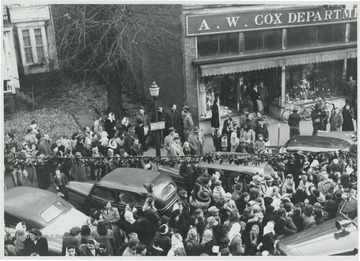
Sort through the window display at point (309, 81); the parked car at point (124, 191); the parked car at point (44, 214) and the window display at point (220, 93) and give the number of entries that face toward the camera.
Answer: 2

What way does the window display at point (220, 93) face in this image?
toward the camera

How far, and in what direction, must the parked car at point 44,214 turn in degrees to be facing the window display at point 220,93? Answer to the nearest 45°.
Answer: approximately 135° to its right

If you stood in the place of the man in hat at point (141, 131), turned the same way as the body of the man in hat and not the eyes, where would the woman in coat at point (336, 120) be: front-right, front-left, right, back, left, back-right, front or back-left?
front-left

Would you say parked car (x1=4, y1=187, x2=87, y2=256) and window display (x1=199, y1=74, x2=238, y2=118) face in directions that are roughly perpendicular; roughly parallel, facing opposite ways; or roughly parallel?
roughly perpendicular

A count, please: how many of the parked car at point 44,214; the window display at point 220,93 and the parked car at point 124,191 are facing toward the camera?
1

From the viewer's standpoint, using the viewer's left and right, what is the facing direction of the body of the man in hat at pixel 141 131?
facing the viewer and to the right of the viewer

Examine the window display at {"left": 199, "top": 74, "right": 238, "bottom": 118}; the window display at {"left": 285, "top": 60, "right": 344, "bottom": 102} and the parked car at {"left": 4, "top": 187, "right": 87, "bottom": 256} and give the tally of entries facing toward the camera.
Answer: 2

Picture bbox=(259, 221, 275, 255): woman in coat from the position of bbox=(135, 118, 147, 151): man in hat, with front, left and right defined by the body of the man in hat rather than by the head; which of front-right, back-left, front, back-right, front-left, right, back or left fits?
front

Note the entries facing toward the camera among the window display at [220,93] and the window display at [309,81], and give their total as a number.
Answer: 2

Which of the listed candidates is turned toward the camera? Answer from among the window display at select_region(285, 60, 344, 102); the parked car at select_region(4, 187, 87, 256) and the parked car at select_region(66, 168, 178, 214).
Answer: the window display

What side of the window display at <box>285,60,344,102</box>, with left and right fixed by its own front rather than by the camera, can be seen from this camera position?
front
